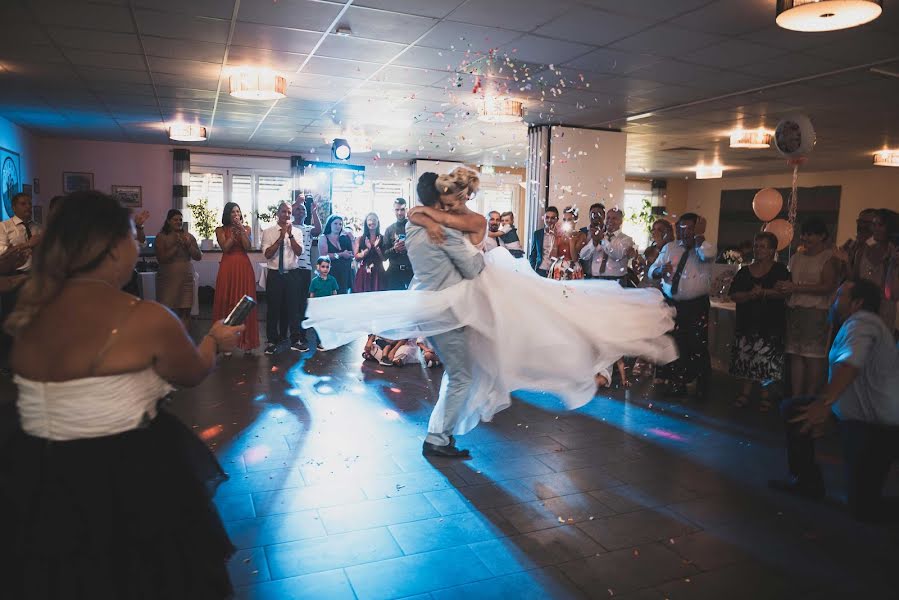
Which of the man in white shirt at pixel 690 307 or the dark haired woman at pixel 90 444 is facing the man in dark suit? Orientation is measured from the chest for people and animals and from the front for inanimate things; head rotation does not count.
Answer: the dark haired woman

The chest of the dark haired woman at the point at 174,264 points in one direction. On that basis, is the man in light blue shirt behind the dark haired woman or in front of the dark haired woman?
in front

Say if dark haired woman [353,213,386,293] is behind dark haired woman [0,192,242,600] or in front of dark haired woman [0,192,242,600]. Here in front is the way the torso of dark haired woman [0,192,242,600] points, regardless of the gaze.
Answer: in front

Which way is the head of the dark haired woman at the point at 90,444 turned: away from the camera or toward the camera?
away from the camera

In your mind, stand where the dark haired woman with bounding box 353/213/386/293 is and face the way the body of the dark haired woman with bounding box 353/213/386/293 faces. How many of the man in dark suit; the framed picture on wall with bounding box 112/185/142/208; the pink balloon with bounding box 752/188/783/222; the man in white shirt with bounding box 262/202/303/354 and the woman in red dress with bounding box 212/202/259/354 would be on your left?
2

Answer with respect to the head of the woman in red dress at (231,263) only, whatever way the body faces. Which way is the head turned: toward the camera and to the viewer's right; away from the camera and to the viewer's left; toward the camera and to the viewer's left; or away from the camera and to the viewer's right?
toward the camera and to the viewer's right

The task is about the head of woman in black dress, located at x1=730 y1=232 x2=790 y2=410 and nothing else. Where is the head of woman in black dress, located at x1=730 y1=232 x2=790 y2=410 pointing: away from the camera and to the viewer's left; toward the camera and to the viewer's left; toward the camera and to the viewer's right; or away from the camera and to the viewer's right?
toward the camera and to the viewer's left

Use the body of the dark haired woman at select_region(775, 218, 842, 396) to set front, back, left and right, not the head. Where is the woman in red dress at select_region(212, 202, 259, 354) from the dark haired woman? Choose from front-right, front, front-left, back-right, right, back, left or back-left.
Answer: front-right

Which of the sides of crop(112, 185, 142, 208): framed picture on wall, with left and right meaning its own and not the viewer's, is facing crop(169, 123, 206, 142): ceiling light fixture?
front

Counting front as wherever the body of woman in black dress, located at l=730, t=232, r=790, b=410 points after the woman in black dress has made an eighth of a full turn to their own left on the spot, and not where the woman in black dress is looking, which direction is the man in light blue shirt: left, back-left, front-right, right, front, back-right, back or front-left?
front

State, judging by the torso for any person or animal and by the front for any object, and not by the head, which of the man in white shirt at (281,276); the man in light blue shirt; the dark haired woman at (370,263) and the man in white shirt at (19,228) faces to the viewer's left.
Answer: the man in light blue shirt

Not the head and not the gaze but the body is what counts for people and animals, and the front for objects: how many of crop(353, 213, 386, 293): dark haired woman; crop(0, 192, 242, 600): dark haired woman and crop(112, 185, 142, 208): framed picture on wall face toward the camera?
2

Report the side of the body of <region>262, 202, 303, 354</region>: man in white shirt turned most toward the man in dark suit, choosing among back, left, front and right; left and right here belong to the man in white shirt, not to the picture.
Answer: left
